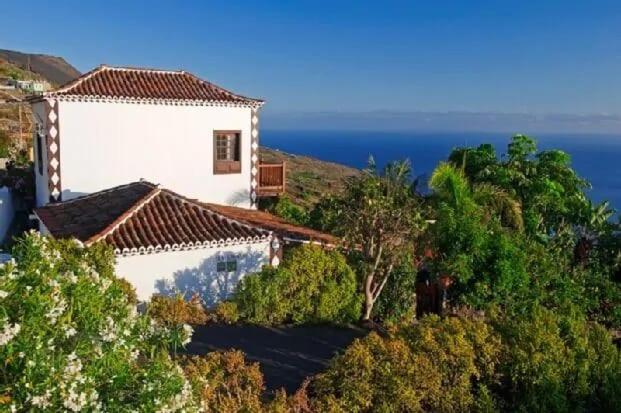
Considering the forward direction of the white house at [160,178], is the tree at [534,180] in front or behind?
in front

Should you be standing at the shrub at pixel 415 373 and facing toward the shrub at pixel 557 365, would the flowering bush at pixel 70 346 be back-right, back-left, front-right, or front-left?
back-right

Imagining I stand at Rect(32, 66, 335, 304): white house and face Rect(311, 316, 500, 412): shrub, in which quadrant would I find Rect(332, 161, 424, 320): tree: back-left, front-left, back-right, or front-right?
front-left

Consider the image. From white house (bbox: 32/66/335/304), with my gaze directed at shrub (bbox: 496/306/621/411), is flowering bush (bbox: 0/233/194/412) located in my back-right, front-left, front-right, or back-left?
front-right

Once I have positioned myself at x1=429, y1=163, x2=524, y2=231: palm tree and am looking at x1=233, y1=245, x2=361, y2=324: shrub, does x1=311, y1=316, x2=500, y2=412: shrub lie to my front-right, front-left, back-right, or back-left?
front-left

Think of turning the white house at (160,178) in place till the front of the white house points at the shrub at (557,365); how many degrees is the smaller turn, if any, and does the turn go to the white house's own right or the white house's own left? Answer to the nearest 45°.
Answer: approximately 45° to the white house's own left

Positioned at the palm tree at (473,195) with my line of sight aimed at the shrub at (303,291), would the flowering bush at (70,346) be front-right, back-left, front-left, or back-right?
front-left

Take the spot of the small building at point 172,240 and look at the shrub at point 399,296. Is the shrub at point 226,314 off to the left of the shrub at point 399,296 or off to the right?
right

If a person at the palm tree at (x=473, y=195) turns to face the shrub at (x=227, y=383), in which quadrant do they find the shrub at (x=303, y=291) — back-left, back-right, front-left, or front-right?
front-right
